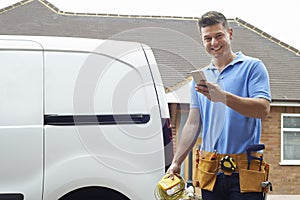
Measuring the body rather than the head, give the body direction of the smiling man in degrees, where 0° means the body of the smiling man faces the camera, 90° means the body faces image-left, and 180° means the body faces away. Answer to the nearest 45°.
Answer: approximately 45°

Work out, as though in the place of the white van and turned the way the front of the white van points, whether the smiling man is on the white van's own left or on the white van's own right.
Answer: on the white van's own left

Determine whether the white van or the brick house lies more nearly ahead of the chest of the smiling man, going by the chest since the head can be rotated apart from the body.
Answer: the white van

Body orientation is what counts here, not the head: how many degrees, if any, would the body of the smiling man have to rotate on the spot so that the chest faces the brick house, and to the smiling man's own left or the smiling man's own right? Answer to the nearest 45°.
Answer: approximately 135° to the smiling man's own right

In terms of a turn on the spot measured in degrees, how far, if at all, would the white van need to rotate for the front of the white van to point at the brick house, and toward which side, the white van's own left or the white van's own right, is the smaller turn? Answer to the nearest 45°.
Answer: approximately 135° to the white van's own right

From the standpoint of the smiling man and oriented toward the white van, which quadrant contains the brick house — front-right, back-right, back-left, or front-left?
front-right

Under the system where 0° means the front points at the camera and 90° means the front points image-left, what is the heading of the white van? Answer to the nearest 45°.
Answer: approximately 90°

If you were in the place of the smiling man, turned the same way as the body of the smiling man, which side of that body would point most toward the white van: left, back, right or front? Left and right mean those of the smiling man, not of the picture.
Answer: right

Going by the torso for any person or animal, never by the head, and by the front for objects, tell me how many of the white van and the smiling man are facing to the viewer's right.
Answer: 0
